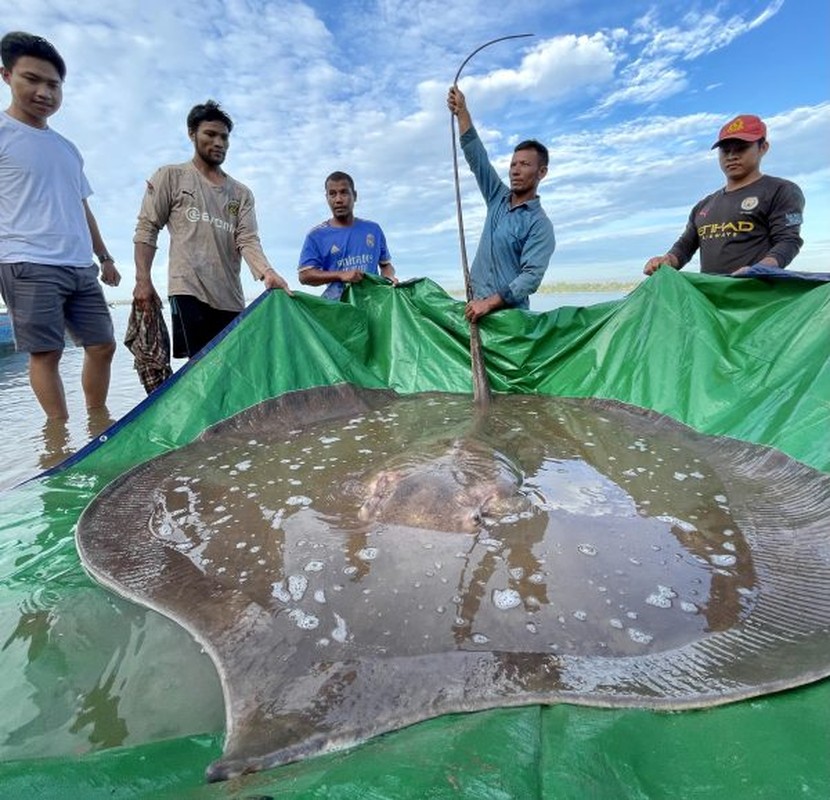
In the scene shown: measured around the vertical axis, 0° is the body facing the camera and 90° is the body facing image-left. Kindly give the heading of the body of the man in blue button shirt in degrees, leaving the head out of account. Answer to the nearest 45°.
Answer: approximately 45°

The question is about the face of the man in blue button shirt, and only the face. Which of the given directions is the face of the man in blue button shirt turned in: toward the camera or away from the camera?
toward the camera

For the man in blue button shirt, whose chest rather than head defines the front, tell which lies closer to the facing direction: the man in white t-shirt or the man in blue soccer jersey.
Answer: the man in white t-shirt

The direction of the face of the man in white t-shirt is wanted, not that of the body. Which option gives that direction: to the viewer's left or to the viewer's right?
to the viewer's right

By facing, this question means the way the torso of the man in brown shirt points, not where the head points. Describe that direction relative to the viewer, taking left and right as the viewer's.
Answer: facing the viewer and to the right of the viewer

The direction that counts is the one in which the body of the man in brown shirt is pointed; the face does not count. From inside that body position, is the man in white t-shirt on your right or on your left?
on your right

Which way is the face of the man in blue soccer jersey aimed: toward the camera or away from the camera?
toward the camera

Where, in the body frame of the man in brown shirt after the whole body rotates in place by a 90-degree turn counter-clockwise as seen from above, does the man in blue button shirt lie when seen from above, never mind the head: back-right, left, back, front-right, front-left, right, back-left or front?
front-right

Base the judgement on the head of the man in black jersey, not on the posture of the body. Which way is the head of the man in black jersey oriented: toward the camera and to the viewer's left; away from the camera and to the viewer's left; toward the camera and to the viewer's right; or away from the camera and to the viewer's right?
toward the camera and to the viewer's left

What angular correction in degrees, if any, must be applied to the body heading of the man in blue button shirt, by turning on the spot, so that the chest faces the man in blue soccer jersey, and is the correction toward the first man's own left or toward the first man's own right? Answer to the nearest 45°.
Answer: approximately 45° to the first man's own right

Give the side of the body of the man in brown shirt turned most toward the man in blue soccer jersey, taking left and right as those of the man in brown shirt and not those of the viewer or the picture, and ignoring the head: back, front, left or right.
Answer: left
